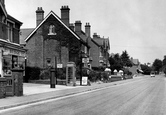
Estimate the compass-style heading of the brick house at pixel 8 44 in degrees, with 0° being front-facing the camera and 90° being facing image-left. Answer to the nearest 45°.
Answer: approximately 315°

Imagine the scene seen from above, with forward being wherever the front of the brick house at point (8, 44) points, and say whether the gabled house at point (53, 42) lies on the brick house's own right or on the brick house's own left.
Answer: on the brick house's own left

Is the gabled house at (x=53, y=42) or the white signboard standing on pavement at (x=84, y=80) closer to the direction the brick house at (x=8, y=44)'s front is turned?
the white signboard standing on pavement

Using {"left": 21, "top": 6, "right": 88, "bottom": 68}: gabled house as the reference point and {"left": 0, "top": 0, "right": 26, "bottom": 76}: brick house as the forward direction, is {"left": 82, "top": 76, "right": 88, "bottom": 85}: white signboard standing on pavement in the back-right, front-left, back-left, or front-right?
front-left

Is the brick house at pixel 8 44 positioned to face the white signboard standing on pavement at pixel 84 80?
no

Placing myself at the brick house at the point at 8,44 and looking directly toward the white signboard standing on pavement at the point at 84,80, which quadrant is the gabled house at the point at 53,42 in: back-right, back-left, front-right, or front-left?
front-left
